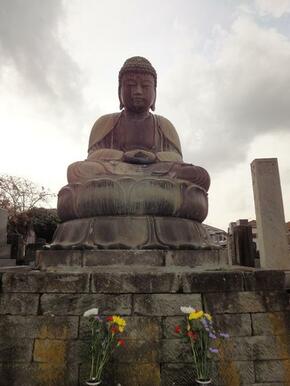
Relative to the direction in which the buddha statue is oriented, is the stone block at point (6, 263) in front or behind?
behind

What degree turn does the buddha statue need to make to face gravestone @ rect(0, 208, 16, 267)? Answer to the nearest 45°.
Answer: approximately 135° to its right

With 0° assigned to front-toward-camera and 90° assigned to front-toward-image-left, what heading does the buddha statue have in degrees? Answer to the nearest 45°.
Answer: approximately 0°

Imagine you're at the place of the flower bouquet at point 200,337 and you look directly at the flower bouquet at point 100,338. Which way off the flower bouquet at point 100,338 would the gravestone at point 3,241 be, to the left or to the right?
right

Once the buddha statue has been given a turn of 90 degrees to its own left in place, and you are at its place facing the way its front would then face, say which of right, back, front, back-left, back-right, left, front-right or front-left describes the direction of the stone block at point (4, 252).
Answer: back-left
